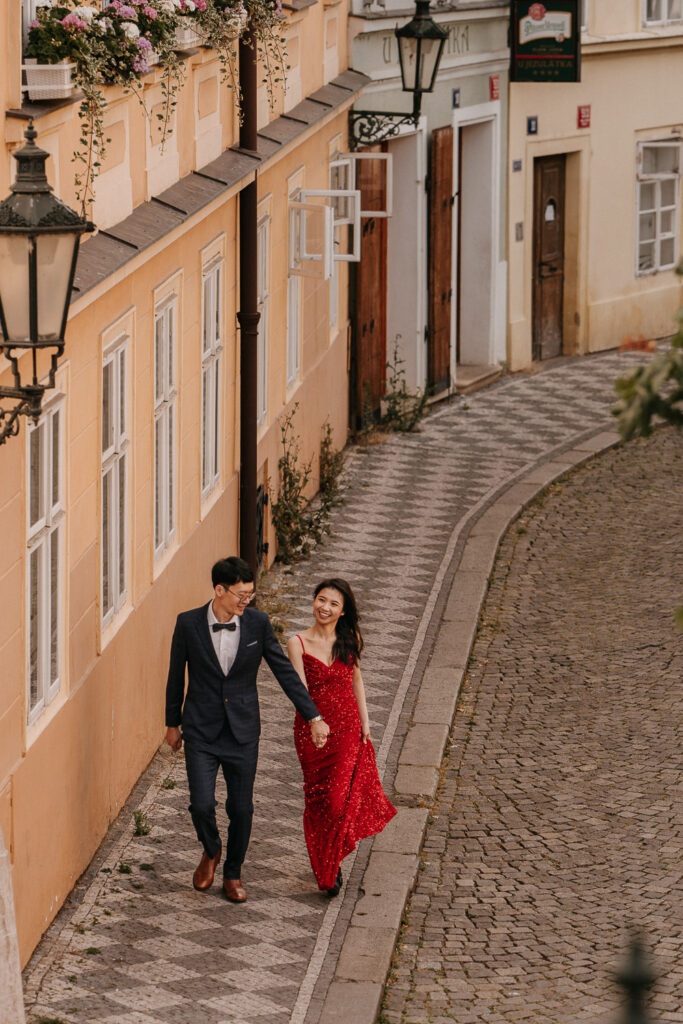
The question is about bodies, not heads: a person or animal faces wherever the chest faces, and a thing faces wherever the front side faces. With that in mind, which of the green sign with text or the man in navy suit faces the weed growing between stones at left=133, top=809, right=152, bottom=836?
the green sign with text

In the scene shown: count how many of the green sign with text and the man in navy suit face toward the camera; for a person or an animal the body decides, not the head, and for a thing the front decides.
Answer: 2

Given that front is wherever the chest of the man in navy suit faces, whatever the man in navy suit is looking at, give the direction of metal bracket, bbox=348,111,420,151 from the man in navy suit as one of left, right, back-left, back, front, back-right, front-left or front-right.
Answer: back

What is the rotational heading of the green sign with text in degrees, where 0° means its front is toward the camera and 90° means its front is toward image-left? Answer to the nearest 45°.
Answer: approximately 0°

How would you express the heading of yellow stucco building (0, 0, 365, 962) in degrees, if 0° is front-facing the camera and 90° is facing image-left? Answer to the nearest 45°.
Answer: approximately 315°

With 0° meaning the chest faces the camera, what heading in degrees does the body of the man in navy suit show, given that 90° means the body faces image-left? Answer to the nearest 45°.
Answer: approximately 0°
